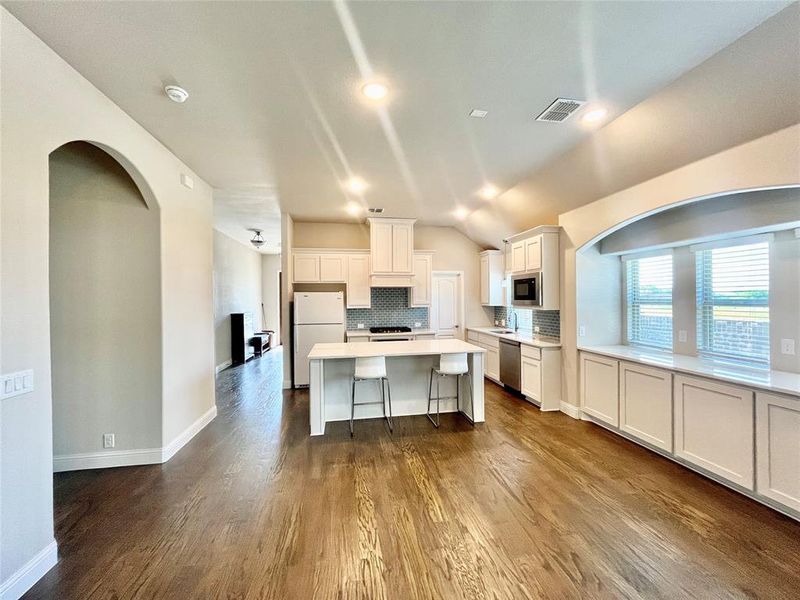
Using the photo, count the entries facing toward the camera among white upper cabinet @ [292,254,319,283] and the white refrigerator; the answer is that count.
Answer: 2

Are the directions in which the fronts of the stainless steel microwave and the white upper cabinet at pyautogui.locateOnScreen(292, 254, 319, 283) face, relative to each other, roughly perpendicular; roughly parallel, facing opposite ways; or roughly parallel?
roughly perpendicular

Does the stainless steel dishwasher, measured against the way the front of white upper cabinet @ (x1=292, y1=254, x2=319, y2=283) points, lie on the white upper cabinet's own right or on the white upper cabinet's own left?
on the white upper cabinet's own left

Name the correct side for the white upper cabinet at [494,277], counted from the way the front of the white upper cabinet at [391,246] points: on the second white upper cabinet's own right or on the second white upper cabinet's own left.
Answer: on the second white upper cabinet's own left

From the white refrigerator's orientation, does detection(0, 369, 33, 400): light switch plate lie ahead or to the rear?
ahead

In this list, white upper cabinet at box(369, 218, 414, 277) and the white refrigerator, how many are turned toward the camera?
2

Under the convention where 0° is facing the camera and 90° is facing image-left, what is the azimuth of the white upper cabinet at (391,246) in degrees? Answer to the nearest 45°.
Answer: approximately 0°

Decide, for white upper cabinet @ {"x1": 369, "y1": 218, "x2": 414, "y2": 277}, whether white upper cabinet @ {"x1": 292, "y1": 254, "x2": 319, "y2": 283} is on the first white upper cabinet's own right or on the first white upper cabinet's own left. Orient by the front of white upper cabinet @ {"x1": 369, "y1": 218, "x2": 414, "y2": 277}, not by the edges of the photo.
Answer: on the first white upper cabinet's own right

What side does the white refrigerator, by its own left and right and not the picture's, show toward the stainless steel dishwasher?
left
